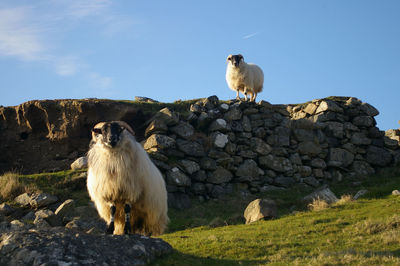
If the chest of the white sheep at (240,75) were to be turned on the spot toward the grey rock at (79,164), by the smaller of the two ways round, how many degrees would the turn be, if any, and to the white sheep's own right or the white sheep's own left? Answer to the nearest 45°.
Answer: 0° — it already faces it

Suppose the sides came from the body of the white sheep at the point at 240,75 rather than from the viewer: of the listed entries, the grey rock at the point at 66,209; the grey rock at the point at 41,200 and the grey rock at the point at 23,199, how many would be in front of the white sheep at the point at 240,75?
3

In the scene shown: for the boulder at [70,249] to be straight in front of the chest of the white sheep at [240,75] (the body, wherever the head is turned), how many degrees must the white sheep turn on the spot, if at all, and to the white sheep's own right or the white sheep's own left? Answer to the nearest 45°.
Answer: approximately 45° to the white sheep's own left

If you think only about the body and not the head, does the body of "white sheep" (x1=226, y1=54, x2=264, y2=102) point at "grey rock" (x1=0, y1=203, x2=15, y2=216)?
yes

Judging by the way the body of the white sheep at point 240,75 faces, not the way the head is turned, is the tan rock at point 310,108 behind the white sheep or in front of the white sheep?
behind

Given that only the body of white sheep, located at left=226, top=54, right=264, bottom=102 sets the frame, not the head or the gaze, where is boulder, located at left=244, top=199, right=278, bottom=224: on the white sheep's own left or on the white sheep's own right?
on the white sheep's own left

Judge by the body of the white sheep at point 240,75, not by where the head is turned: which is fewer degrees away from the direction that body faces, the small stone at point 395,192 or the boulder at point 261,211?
the boulder

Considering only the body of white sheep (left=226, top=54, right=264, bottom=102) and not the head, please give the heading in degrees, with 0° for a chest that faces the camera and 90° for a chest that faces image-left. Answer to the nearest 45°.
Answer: approximately 45°

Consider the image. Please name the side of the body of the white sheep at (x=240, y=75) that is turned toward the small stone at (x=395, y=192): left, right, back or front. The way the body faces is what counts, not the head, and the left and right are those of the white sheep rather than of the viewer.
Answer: left
